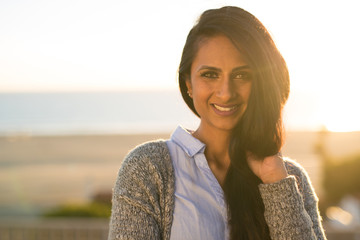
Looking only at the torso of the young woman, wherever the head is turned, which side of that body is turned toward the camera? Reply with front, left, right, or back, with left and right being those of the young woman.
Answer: front

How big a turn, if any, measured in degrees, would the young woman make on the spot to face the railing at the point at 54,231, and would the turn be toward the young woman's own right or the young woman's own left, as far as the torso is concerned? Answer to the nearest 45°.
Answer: approximately 135° to the young woman's own right

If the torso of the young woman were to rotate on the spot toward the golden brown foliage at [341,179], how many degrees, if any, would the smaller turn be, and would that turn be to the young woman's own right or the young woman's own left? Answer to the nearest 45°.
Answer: approximately 180°

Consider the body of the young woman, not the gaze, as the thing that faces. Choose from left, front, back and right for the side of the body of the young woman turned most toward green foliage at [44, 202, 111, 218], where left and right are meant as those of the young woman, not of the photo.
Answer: back

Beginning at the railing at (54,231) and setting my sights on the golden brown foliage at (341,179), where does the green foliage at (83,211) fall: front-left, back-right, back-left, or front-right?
front-left

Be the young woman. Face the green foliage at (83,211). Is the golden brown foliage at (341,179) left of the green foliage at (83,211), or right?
right
